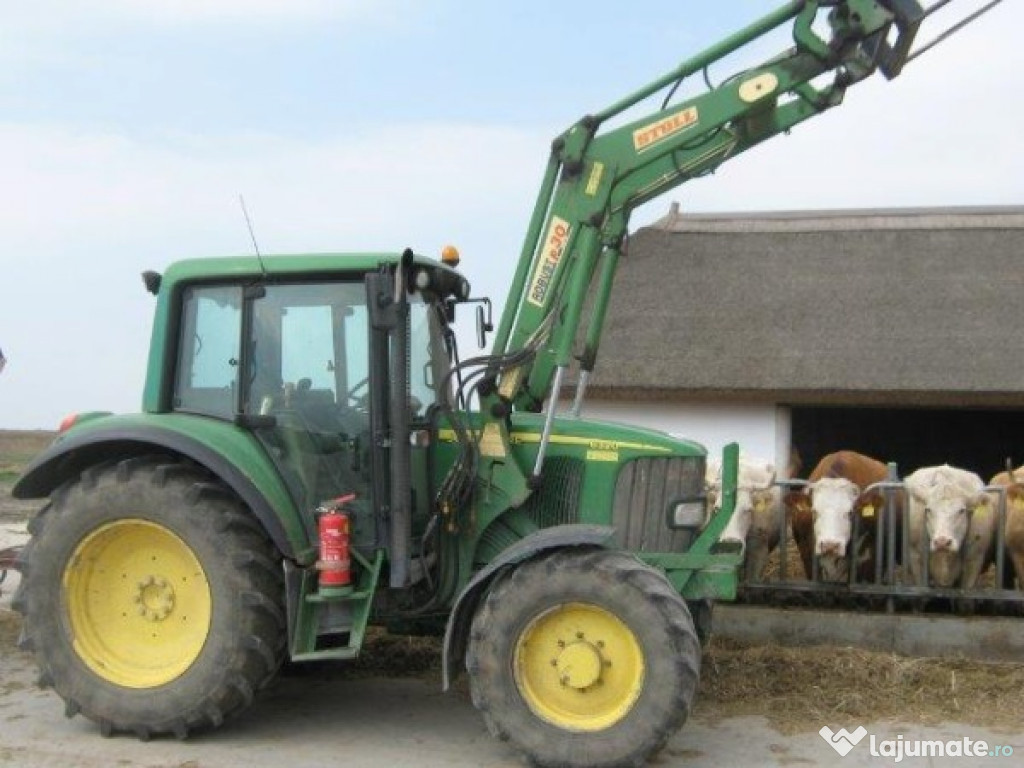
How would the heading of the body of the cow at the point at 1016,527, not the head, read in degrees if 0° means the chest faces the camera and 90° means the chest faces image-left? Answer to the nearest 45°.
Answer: approximately 0°

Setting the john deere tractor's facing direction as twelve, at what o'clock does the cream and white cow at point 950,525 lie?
The cream and white cow is roughly at 11 o'clock from the john deere tractor.

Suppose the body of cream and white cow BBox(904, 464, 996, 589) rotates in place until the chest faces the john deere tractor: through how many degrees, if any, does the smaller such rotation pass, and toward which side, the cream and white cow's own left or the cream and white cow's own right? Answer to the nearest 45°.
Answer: approximately 45° to the cream and white cow's own right

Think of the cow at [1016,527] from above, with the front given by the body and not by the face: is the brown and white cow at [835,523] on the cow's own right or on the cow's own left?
on the cow's own right

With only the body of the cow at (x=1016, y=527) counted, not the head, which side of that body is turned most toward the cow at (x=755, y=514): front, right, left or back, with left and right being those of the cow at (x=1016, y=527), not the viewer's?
right

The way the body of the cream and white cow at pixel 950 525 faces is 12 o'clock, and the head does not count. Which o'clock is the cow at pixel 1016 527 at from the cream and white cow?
The cow is roughly at 8 o'clock from the cream and white cow.

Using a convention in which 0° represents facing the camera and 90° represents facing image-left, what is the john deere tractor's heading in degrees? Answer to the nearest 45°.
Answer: approximately 270°

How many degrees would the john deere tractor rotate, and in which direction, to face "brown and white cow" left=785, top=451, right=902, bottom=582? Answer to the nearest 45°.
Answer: approximately 45° to its left

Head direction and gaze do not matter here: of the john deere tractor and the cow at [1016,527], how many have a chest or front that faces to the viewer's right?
1
